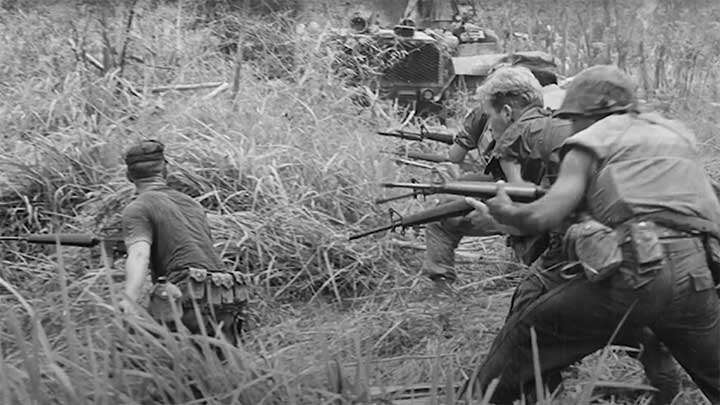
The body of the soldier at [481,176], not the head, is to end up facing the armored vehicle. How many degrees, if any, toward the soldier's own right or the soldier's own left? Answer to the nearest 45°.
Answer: approximately 90° to the soldier's own right

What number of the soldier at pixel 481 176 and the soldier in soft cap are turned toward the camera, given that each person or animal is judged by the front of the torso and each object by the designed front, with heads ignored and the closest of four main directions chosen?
0

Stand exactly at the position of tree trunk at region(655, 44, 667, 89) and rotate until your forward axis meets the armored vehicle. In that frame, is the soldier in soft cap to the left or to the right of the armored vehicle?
left

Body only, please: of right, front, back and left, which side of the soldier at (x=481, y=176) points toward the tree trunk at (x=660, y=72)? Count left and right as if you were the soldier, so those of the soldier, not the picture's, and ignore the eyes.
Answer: right

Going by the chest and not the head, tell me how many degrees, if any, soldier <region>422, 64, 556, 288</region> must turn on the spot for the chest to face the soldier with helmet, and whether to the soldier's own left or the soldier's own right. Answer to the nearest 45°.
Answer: approximately 90° to the soldier's own left

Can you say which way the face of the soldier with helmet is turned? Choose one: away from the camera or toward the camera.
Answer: away from the camera

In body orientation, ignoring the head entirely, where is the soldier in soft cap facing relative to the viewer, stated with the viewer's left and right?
facing away from the viewer and to the left of the viewer

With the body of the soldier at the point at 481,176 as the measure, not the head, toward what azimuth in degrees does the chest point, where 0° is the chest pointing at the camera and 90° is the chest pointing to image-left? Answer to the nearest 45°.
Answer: approximately 90°

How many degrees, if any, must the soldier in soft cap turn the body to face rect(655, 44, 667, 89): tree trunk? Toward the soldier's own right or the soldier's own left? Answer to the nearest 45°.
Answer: approximately 90° to the soldier's own right
